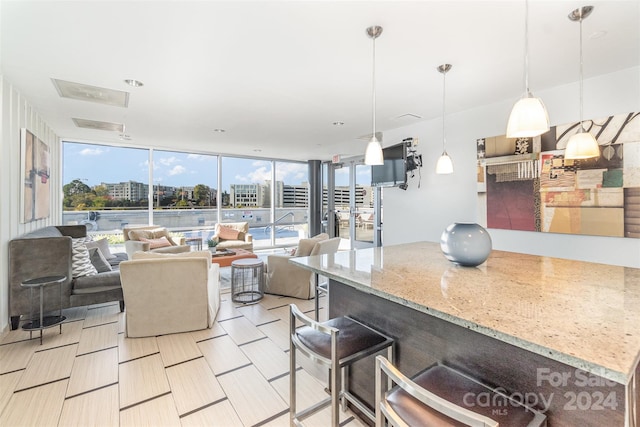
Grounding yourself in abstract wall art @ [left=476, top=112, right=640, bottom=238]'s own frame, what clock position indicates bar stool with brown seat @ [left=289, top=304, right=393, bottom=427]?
The bar stool with brown seat is roughly at 11 o'clock from the abstract wall art.

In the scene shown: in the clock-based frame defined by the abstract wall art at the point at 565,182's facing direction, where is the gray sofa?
The gray sofa is roughly at 12 o'clock from the abstract wall art.

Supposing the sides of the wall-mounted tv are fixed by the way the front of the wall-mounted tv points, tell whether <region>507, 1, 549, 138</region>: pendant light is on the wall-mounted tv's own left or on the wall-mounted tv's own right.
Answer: on the wall-mounted tv's own left

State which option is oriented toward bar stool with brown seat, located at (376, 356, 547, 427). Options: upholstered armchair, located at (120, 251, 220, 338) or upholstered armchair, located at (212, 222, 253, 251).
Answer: upholstered armchair, located at (212, 222, 253, 251)

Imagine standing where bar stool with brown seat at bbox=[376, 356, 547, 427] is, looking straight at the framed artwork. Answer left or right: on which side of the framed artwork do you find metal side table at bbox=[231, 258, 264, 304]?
right

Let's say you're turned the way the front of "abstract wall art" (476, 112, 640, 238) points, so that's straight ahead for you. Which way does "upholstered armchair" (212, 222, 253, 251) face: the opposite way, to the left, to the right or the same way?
to the left

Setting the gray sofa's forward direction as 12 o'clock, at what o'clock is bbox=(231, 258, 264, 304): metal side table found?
The metal side table is roughly at 11 o'clock from the gray sofa.

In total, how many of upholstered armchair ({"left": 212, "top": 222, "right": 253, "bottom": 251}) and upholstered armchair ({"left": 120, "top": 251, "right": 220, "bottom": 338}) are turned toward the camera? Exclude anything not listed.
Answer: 1

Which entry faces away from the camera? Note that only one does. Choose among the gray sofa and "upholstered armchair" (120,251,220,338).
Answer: the upholstered armchair

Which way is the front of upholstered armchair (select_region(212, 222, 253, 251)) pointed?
toward the camera

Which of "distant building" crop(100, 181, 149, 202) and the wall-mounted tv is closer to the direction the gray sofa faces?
the wall-mounted tv

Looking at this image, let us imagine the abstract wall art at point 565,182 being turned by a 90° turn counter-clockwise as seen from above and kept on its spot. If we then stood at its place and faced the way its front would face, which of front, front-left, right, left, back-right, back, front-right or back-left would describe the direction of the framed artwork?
right

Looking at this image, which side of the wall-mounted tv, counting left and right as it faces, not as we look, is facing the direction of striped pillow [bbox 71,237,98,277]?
front

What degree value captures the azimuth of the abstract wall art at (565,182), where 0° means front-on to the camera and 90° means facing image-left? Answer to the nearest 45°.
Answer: approximately 45°

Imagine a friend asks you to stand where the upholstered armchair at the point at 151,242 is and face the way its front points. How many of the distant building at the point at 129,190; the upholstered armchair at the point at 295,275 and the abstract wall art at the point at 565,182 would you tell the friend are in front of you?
2

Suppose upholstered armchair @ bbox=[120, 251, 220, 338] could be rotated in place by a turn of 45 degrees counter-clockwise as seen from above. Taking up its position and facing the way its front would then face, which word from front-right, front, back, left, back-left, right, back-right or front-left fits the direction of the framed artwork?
front

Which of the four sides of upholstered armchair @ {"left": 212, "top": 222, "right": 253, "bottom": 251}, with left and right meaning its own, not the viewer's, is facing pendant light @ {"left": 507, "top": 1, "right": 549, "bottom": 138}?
front

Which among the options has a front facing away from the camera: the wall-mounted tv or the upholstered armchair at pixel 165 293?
the upholstered armchair

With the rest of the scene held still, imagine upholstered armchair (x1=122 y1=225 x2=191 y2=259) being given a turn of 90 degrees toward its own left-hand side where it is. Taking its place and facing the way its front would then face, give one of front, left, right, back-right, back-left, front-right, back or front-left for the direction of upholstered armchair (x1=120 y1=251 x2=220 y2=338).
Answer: back-right

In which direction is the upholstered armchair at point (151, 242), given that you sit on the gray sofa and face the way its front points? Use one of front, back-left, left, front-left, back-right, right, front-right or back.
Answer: left

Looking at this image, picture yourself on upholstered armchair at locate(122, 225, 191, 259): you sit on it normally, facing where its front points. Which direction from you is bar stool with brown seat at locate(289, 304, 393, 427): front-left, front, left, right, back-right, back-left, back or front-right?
front-right

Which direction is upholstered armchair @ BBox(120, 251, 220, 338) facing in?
away from the camera
